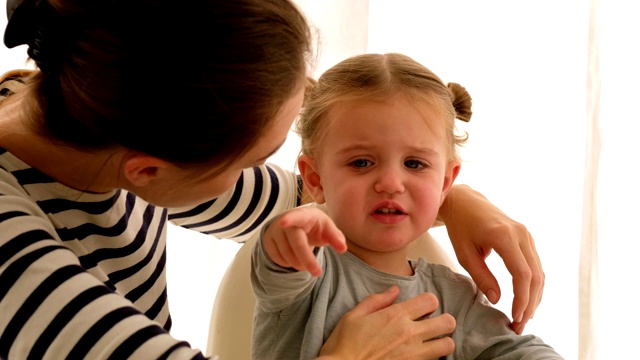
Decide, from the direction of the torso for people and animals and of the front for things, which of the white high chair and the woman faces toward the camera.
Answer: the white high chair

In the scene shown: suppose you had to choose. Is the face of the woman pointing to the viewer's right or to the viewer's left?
to the viewer's right

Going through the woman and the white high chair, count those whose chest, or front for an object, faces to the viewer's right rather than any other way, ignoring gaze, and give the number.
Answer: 1

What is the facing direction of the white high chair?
toward the camera

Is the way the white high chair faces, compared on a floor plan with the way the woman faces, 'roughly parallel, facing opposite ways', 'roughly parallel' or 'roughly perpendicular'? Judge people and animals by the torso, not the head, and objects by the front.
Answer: roughly perpendicular

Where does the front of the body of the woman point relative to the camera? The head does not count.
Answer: to the viewer's right
